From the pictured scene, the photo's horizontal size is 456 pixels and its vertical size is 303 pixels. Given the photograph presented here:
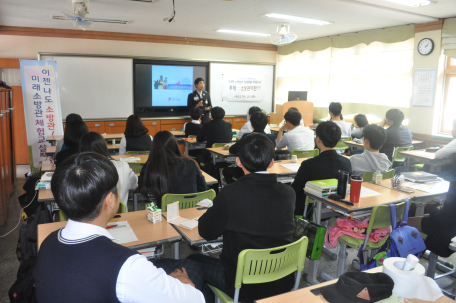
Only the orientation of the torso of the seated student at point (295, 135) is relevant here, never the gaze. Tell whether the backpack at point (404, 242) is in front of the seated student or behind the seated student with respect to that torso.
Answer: behind

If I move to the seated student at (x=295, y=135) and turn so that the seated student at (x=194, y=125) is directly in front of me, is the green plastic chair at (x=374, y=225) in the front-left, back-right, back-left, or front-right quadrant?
back-left

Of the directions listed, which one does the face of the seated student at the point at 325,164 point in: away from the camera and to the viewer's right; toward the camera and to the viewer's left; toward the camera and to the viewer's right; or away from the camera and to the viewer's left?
away from the camera and to the viewer's left

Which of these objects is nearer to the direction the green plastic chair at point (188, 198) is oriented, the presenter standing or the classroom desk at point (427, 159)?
the presenter standing

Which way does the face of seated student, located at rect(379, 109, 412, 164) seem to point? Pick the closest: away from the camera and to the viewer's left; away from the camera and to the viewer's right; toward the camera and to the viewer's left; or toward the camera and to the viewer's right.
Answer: away from the camera and to the viewer's left

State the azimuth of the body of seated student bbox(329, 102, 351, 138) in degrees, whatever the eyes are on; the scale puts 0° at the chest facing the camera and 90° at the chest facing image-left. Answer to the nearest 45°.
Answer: approximately 135°

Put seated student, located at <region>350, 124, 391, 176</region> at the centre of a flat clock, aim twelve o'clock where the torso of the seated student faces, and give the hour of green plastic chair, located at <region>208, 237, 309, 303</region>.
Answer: The green plastic chair is roughly at 8 o'clock from the seated student.

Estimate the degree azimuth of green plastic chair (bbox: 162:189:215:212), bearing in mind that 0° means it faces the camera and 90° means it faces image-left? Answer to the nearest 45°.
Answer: approximately 180°

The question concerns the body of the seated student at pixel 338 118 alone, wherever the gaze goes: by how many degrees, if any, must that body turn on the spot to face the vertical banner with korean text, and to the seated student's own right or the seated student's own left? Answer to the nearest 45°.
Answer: approximately 45° to the seated student's own left

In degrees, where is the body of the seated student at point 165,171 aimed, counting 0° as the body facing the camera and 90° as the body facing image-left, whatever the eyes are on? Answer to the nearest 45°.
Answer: approximately 180°

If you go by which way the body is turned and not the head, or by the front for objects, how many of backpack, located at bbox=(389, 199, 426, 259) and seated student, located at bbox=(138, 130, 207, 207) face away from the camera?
1

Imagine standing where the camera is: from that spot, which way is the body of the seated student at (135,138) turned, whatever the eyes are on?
away from the camera

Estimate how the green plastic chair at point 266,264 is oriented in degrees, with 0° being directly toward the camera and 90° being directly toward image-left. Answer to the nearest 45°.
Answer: approximately 135°
